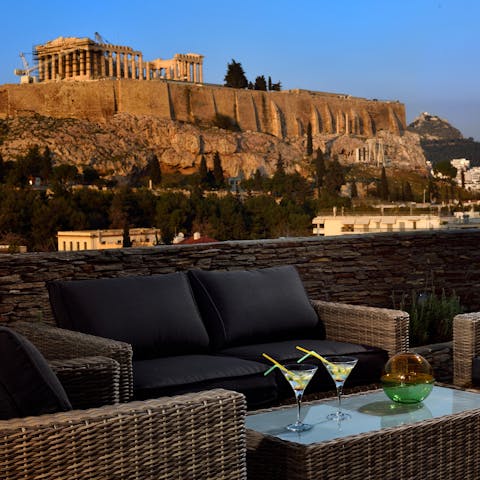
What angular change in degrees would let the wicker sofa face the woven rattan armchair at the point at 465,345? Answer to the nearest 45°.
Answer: approximately 45° to its left

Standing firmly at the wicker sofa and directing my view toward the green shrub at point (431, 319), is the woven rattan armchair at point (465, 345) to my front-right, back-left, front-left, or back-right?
front-right

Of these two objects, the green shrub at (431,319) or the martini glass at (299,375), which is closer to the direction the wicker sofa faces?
the martini glass

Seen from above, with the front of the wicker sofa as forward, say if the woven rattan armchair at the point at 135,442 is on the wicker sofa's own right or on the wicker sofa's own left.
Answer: on the wicker sofa's own right

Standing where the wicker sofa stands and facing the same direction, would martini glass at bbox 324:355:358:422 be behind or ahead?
ahead

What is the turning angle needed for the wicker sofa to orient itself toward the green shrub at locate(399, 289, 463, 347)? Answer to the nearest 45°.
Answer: approximately 90° to its left

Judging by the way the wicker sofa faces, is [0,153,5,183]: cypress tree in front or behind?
behind

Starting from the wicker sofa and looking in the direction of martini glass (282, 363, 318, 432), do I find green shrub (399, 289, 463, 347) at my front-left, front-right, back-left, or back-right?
back-left

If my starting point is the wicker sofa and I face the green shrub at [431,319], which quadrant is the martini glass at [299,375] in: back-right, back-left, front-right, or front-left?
back-right
